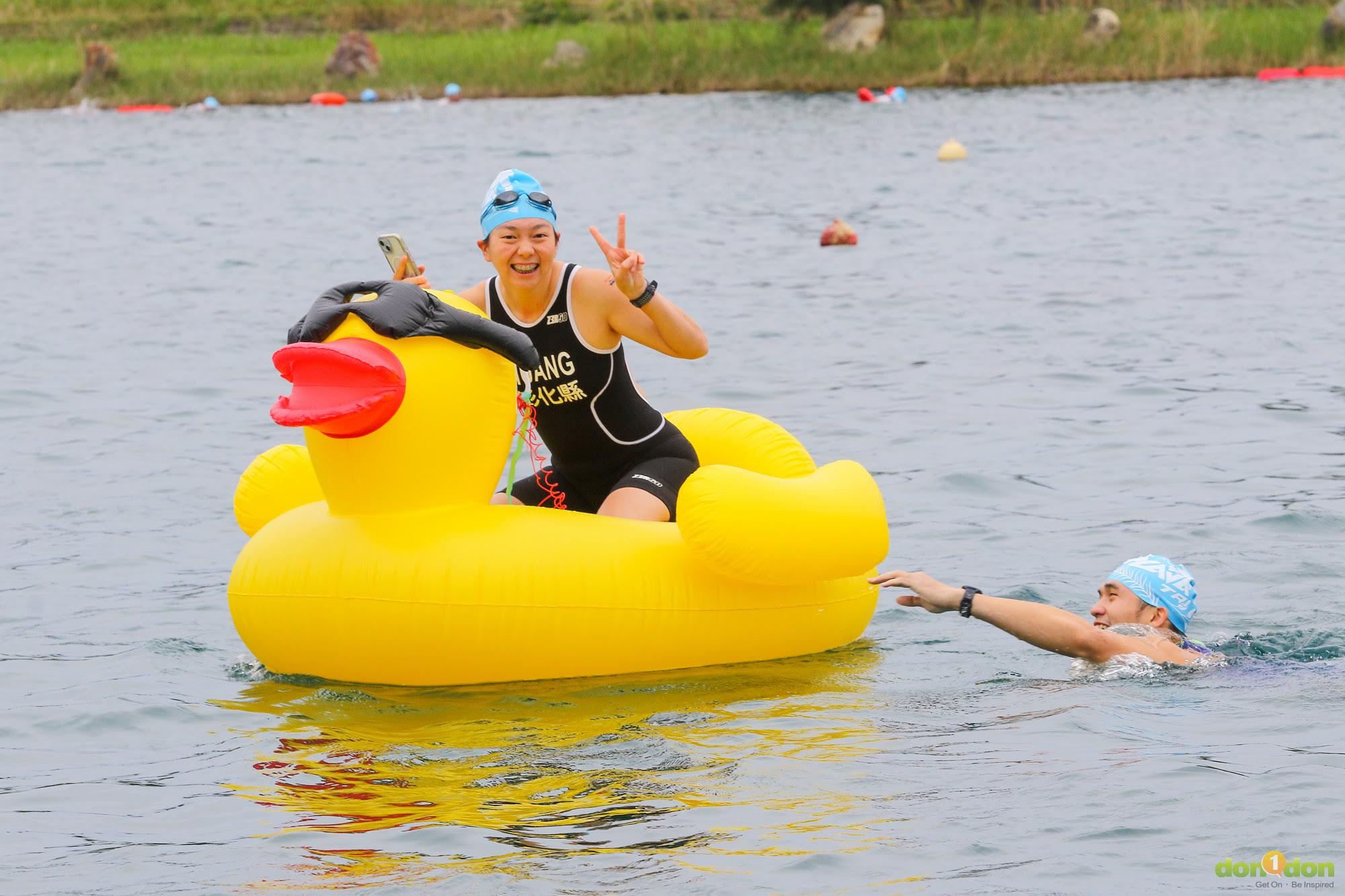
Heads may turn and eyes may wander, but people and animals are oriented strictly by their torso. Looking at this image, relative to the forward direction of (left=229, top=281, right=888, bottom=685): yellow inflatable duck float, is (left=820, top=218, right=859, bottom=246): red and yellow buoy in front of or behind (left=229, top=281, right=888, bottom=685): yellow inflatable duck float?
behind

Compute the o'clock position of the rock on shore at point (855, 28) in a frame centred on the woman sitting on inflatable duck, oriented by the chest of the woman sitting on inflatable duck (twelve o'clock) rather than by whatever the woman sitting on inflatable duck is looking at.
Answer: The rock on shore is roughly at 5 o'clock from the woman sitting on inflatable duck.

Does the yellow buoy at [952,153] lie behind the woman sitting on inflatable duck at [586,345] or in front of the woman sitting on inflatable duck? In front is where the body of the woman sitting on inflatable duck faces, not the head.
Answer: behind

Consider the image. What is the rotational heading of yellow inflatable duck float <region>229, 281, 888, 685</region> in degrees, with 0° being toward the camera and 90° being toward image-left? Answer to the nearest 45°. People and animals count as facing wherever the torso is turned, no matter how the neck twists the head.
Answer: approximately 45°

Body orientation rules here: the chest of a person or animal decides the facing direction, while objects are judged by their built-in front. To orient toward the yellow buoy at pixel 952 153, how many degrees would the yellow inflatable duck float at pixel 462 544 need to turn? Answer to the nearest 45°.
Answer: approximately 135° to its right
